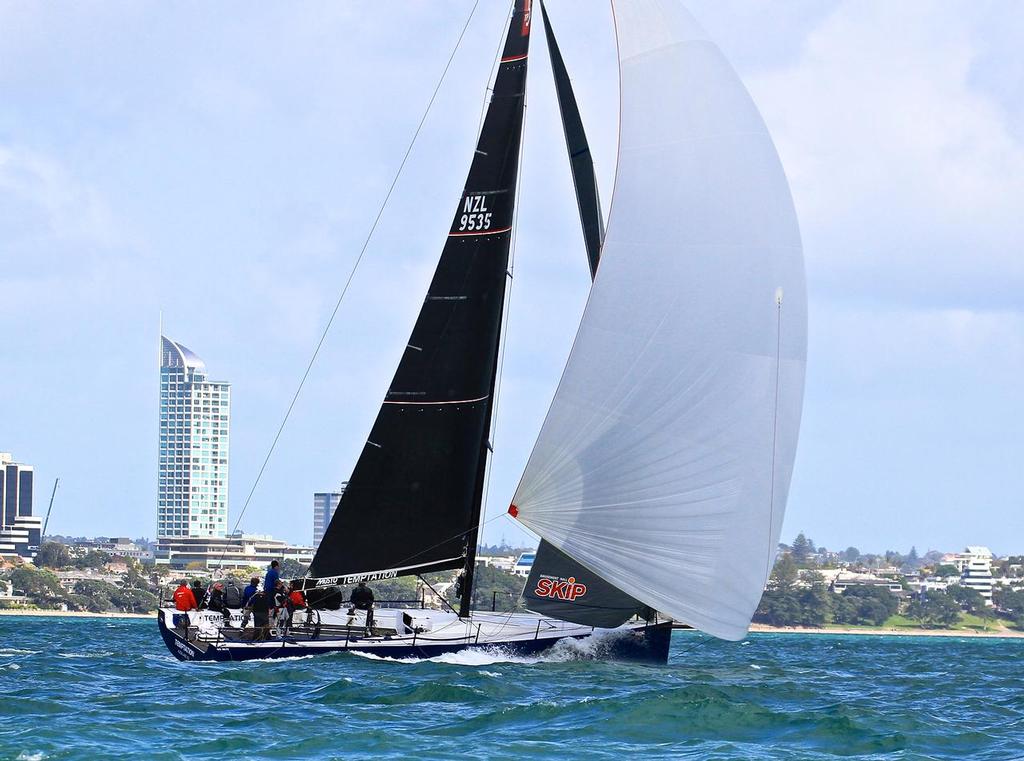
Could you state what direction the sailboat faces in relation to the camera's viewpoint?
facing to the right of the viewer
